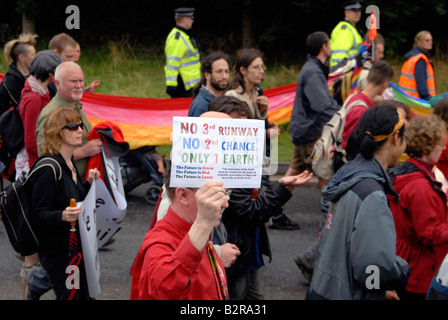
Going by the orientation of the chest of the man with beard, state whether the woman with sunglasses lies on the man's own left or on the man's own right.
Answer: on the man's own right

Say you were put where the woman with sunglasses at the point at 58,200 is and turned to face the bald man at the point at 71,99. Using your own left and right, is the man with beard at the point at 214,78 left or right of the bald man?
right

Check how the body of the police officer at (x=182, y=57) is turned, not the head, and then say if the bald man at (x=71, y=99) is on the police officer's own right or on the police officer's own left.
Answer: on the police officer's own right

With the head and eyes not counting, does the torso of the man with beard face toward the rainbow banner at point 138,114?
no

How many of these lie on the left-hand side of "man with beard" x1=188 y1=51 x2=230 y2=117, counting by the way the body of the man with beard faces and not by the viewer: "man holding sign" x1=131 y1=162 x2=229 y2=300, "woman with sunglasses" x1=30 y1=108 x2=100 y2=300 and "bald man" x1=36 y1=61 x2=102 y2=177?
0

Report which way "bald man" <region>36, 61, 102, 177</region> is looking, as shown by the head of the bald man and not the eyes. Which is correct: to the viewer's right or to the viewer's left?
to the viewer's right

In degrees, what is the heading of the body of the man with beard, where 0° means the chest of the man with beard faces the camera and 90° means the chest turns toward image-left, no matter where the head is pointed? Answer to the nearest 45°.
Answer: approximately 315°

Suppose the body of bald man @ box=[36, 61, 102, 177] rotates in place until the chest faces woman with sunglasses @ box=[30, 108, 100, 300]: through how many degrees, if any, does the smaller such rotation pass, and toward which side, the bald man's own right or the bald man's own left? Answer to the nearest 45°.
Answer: approximately 45° to the bald man's own right

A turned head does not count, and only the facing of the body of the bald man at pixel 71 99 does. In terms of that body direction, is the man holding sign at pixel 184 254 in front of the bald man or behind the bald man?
in front

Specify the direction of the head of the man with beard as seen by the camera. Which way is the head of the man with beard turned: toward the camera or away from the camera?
toward the camera

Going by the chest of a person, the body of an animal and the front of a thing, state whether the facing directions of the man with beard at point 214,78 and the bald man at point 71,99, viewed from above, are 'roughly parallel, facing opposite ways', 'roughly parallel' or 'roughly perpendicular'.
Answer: roughly parallel

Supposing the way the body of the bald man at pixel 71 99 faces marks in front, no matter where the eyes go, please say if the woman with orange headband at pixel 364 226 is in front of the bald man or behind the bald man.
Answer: in front
